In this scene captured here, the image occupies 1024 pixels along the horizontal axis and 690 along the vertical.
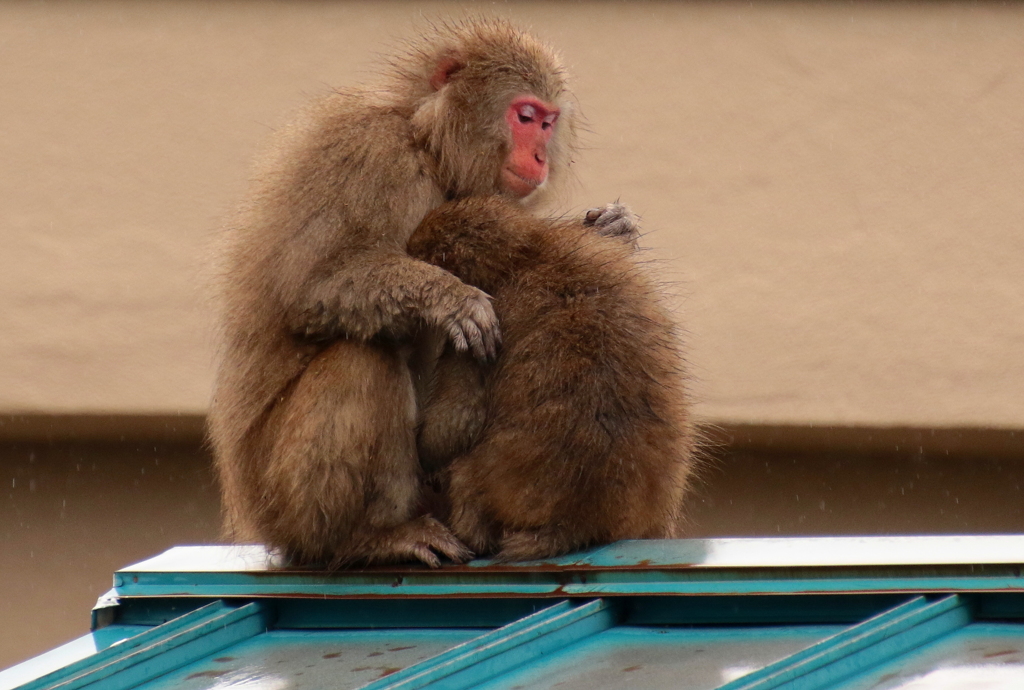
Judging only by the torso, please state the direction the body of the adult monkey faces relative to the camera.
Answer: to the viewer's right
